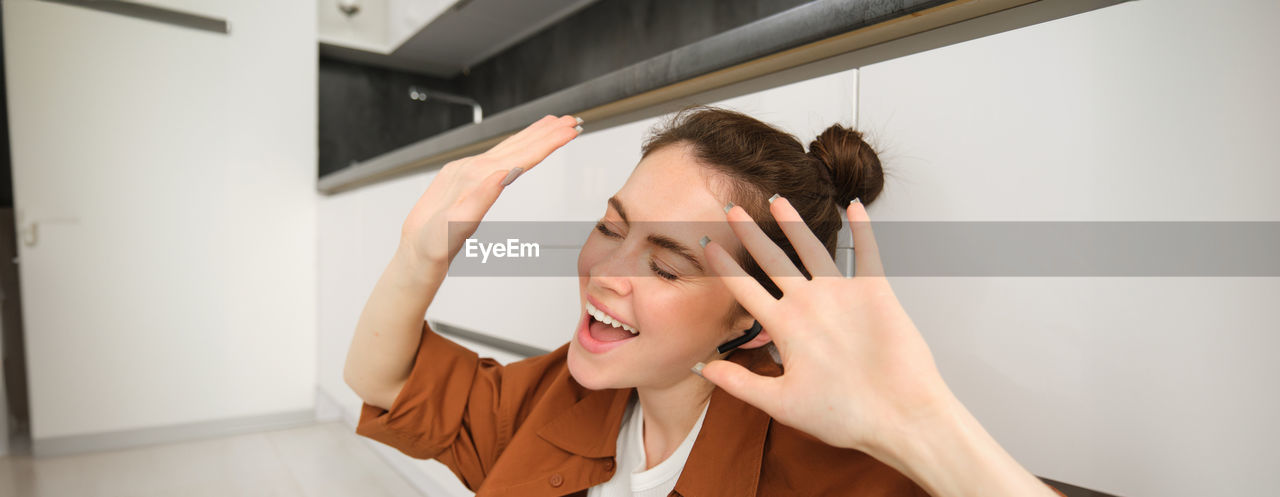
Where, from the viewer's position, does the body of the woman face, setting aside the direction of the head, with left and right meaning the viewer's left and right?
facing the viewer and to the left of the viewer

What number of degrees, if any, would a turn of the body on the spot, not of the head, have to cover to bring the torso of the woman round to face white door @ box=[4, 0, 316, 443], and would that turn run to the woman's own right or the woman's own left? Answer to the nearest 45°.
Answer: approximately 90° to the woman's own right
